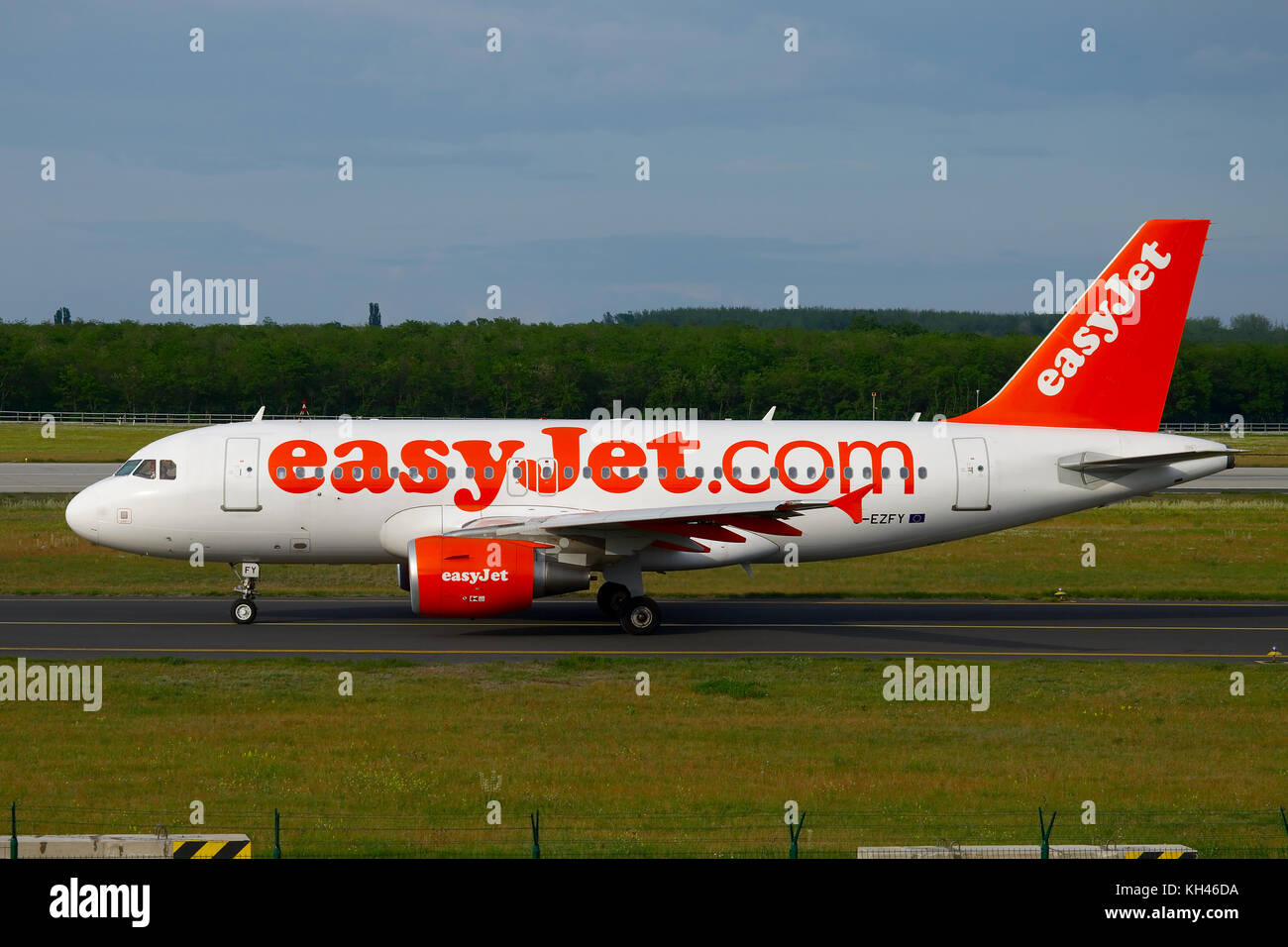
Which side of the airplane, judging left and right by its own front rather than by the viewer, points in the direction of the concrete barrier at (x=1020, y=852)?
left

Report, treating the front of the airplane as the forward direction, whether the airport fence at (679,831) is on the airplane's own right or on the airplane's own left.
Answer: on the airplane's own left

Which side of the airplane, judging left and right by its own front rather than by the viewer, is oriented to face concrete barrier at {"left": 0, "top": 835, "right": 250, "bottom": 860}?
left

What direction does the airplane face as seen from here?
to the viewer's left
